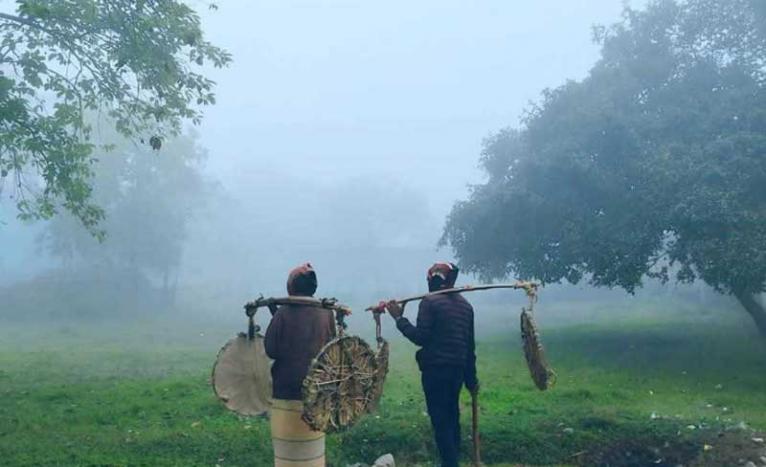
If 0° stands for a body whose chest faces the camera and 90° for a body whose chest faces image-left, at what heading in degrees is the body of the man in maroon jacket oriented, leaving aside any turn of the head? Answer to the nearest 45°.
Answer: approximately 180°

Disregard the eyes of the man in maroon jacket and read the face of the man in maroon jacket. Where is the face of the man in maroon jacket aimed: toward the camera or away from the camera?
away from the camera

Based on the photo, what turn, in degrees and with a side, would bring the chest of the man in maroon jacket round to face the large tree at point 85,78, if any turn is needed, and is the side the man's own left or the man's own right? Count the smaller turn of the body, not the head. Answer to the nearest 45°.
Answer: approximately 45° to the man's own left

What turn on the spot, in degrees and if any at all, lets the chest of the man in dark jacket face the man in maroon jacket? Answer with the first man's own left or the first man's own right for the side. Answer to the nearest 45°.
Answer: approximately 90° to the first man's own left

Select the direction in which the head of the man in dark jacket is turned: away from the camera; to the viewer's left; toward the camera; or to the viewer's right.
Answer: away from the camera

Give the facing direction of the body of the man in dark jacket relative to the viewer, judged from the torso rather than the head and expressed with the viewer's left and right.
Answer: facing away from the viewer and to the left of the viewer

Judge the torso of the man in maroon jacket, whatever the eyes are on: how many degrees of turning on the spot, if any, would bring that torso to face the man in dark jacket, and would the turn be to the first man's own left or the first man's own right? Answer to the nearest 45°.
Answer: approximately 45° to the first man's own right
